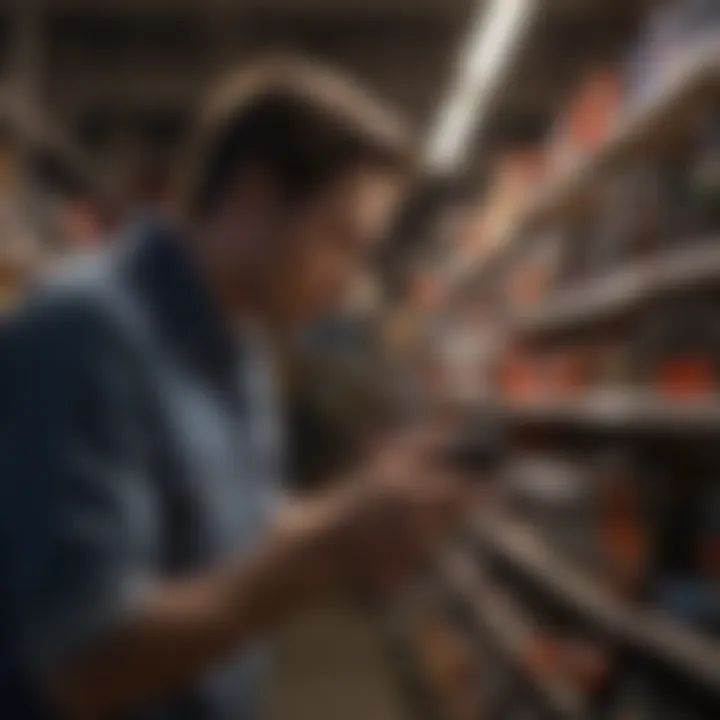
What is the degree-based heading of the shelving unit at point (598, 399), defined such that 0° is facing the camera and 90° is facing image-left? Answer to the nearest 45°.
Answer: approximately 90°

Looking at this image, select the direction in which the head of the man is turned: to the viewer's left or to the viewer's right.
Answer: to the viewer's right
